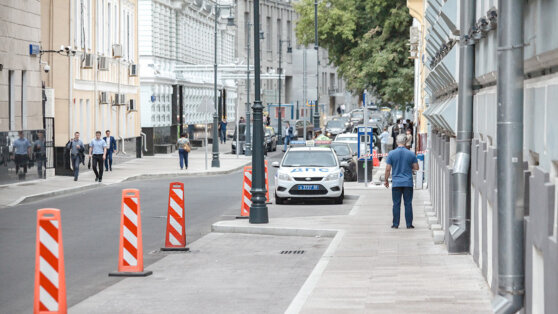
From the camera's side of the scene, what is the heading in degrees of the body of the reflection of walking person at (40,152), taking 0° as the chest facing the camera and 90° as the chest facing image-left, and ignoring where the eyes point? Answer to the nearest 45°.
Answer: approximately 45°

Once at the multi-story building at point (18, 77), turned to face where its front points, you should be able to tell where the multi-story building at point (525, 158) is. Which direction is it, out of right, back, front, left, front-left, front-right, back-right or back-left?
front-right

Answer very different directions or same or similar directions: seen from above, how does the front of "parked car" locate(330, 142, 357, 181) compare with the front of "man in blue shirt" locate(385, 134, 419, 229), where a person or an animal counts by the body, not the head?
very different directions

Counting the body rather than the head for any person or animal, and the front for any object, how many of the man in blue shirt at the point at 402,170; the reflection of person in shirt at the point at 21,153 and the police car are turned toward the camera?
2

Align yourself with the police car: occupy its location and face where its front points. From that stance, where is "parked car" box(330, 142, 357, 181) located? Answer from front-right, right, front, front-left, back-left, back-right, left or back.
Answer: back

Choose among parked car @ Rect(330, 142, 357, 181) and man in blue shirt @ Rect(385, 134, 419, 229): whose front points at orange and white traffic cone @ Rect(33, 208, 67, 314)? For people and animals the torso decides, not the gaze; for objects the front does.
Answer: the parked car

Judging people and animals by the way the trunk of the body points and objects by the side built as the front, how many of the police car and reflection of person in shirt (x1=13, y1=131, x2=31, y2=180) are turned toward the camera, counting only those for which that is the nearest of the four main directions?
2

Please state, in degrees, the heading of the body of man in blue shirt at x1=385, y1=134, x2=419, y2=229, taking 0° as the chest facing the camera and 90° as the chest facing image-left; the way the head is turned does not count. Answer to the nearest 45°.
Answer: approximately 180°
